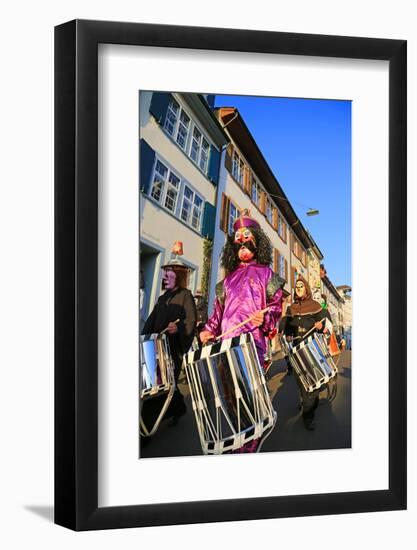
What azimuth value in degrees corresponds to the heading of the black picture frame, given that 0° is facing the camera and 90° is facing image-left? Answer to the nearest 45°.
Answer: approximately 315°
